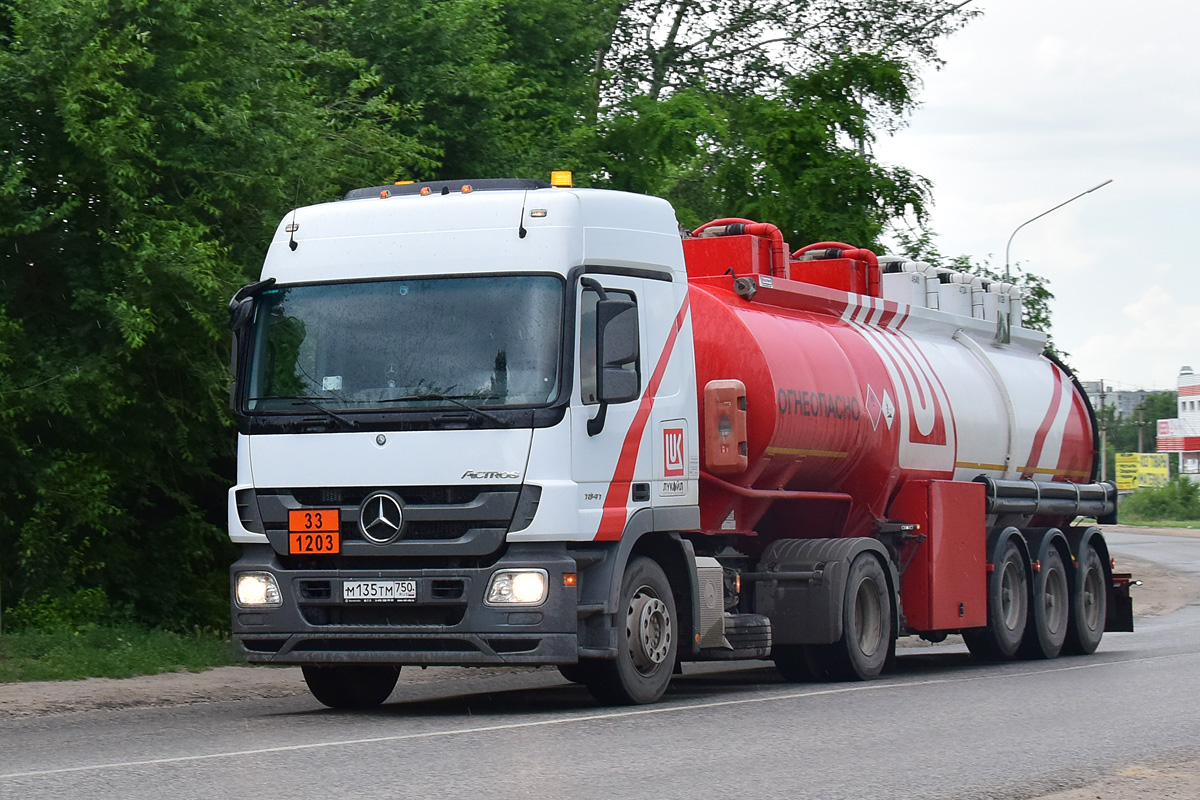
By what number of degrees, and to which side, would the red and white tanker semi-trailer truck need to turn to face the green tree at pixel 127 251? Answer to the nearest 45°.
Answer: approximately 90° to its right

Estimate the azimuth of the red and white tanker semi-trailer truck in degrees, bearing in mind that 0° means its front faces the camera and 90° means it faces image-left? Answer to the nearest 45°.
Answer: approximately 45°
